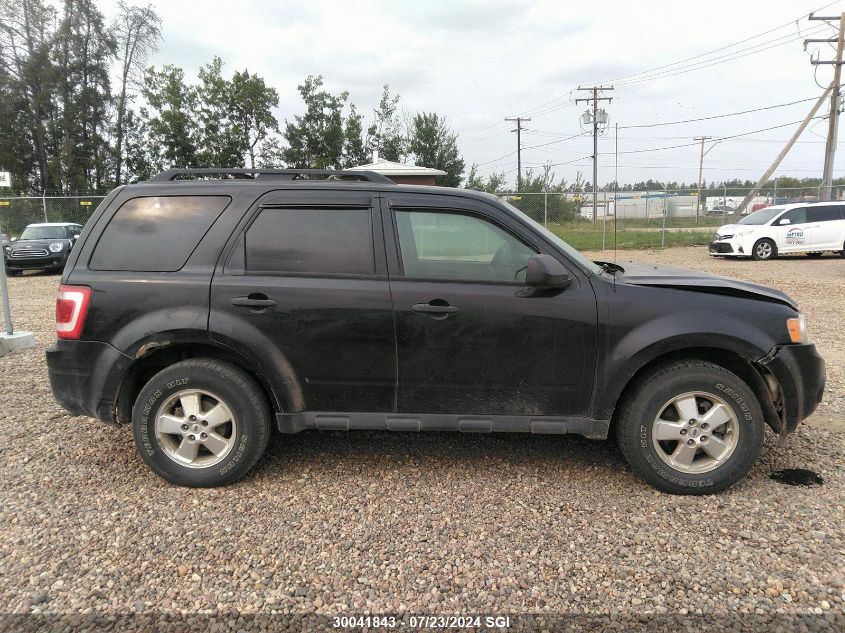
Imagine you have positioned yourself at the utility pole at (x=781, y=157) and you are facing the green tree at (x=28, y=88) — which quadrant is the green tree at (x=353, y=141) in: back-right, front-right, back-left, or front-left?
front-right

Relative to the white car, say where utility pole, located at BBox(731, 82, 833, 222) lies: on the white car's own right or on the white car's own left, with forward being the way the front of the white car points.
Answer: on the white car's own right

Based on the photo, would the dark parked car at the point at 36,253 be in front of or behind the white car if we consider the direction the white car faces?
in front

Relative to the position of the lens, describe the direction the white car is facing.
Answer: facing the viewer and to the left of the viewer

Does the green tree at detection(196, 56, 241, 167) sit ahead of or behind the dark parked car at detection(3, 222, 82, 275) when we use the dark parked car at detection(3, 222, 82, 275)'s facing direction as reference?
behind

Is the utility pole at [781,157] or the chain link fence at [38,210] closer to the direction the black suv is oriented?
the utility pole

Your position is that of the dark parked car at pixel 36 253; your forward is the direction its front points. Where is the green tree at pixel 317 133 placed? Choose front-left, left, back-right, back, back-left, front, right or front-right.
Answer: back

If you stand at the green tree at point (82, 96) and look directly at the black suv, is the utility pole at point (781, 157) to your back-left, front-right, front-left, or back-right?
front-left

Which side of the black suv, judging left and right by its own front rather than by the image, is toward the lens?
right

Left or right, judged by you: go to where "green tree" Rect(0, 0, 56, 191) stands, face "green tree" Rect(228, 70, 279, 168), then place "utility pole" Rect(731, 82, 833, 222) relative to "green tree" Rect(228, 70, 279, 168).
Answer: right

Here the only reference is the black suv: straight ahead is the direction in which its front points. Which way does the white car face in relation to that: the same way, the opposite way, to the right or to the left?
the opposite way

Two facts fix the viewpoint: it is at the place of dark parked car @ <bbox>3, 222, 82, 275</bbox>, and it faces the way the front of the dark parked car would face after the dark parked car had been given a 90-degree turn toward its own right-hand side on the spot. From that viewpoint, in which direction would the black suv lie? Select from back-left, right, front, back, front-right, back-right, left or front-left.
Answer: back-left

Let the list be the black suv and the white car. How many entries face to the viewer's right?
1

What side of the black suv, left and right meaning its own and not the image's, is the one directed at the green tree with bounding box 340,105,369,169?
left
